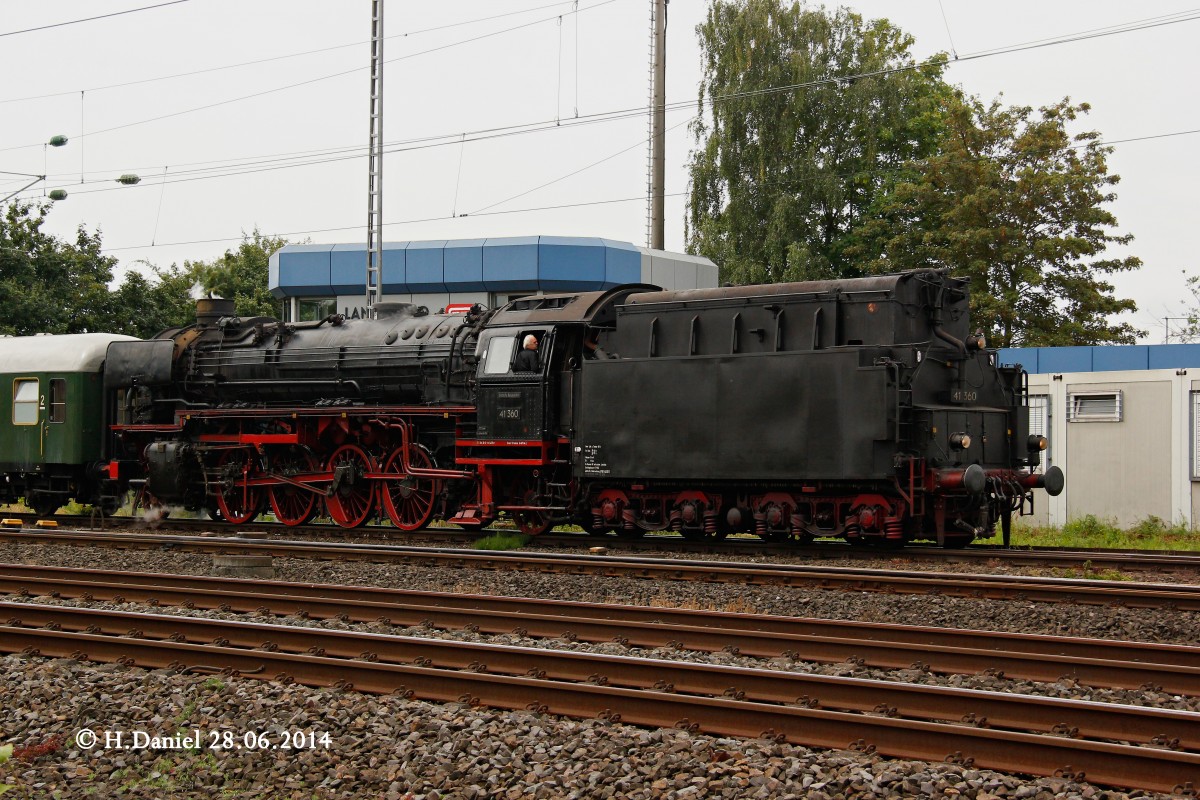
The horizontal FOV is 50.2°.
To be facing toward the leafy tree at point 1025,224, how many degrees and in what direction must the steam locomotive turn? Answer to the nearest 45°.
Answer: approximately 90° to its right

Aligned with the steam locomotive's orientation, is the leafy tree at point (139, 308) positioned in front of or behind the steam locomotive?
in front

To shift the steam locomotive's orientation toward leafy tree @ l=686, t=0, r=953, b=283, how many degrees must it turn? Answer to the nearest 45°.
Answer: approximately 45° to its right

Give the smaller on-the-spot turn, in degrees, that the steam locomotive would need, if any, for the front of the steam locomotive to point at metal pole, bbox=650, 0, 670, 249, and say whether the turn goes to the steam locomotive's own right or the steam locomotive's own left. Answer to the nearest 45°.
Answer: approximately 45° to the steam locomotive's own right

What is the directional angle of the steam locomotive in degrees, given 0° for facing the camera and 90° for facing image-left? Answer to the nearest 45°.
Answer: approximately 135°

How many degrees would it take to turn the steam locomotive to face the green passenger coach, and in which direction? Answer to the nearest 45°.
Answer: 0° — it already faces it

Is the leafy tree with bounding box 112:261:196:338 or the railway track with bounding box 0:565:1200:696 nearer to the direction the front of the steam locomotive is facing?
the leafy tree

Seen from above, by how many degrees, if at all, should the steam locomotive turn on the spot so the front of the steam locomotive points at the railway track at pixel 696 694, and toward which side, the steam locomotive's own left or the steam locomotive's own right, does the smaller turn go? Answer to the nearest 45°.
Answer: approximately 135° to the steam locomotive's own left

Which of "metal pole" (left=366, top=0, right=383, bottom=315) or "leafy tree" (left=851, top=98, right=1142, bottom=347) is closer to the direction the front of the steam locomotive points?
the metal pole

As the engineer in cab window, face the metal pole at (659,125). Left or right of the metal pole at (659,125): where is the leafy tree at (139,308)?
left

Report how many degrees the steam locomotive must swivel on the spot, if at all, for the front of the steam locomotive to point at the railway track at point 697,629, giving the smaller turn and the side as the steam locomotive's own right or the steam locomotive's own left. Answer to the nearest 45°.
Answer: approximately 135° to the steam locomotive's own left

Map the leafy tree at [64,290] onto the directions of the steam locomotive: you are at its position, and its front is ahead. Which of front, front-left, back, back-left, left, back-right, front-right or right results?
front
